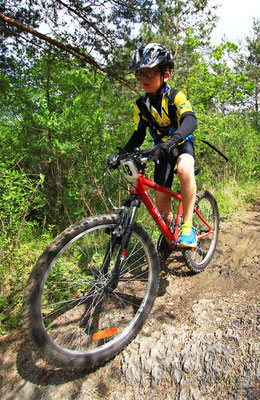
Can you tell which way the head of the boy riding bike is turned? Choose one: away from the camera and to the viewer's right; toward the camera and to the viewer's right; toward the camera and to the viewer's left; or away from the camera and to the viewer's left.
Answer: toward the camera and to the viewer's left

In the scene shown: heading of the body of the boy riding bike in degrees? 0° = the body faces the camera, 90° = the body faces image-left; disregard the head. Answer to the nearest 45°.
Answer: approximately 45°

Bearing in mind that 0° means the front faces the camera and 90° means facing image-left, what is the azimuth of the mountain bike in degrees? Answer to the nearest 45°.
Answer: approximately 45°
